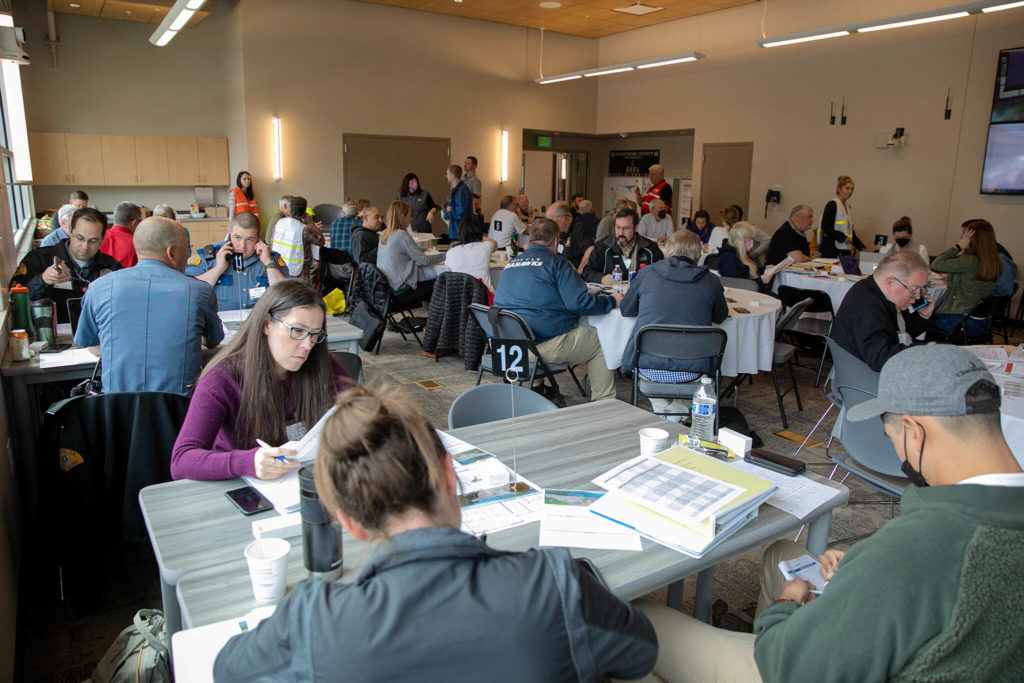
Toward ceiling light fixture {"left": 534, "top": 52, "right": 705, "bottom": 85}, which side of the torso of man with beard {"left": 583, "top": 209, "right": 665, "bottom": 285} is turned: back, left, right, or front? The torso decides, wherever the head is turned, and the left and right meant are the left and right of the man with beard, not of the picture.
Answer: back

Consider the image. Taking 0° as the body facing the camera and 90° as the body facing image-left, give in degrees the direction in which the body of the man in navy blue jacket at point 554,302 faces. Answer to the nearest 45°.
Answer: approximately 225°

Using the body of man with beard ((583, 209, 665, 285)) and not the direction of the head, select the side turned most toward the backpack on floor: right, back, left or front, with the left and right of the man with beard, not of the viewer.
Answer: front

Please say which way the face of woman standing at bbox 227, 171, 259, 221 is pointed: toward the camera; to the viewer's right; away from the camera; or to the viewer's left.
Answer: toward the camera

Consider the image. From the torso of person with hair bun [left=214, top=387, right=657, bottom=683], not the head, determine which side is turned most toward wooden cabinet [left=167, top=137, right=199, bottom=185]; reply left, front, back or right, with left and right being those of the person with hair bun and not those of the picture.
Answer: front

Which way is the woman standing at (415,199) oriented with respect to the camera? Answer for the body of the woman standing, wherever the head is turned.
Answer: toward the camera

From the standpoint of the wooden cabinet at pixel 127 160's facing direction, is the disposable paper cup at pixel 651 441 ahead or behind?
ahead

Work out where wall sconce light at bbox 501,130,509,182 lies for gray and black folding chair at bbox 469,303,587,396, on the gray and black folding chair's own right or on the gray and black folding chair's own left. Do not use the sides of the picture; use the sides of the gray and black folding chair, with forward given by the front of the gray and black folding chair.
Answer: on the gray and black folding chair's own left

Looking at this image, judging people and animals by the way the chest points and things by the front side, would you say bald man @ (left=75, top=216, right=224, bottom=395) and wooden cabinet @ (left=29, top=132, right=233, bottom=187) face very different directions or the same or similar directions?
very different directions

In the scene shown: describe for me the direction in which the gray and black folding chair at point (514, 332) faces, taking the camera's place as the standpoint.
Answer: facing away from the viewer and to the right of the viewer

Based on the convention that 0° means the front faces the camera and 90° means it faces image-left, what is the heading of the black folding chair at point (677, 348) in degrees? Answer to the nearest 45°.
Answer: approximately 180°

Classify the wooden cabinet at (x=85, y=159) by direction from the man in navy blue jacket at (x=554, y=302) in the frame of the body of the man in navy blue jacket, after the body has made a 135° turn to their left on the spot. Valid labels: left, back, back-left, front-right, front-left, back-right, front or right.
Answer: front-right

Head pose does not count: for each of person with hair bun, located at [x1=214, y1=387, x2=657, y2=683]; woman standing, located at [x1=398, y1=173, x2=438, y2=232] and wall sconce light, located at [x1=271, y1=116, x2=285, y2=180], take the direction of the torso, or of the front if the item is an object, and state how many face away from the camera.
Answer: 1

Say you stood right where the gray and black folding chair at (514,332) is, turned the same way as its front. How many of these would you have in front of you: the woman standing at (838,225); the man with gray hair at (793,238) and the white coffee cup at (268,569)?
2

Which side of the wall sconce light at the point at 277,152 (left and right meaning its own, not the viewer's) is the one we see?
front

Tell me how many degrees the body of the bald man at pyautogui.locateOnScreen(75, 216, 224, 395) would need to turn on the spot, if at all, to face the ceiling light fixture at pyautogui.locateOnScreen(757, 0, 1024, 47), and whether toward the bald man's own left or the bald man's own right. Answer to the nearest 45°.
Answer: approximately 90° to the bald man's own right

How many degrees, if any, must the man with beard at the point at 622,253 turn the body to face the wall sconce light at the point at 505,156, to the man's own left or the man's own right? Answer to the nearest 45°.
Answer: approximately 180°

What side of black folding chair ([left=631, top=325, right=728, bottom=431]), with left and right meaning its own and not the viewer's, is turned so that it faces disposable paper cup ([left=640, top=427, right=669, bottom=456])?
back

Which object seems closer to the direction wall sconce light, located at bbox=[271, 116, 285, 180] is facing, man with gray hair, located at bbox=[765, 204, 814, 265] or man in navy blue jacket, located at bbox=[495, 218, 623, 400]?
the man in navy blue jacket

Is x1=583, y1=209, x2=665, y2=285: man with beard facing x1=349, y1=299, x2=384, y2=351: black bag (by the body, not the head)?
no
